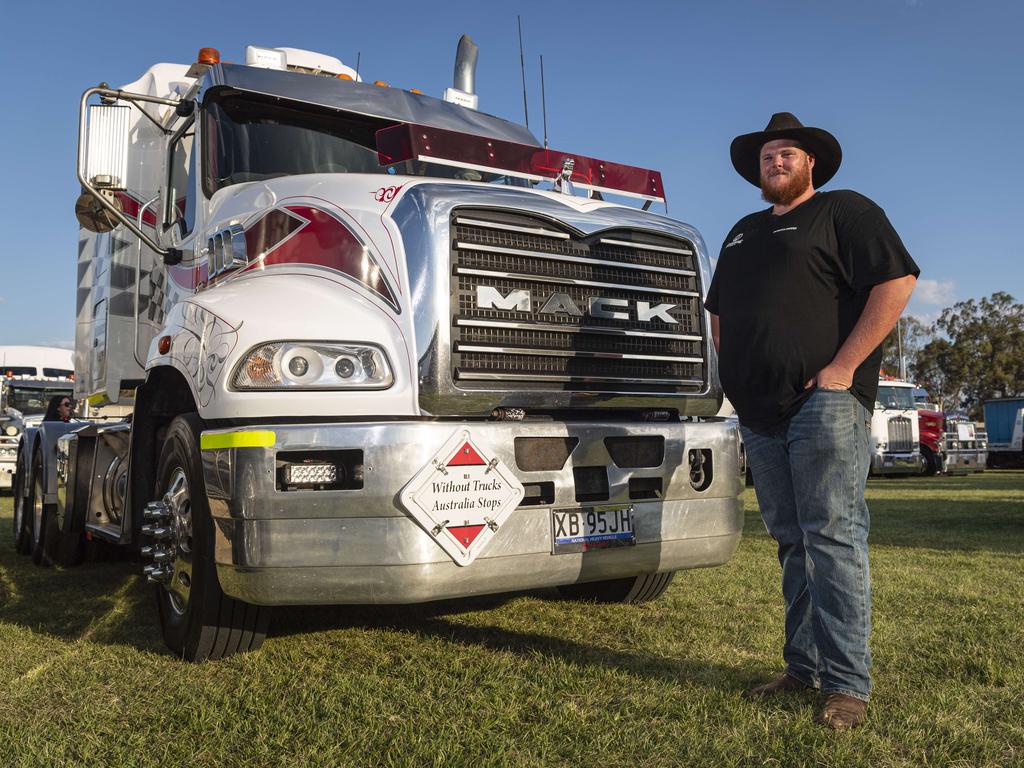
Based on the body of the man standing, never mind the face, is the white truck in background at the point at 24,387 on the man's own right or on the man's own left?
on the man's own right

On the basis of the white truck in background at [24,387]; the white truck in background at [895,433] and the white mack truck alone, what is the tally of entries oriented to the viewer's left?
0

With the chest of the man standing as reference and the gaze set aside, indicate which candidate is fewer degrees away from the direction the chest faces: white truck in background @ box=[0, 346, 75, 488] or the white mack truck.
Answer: the white mack truck

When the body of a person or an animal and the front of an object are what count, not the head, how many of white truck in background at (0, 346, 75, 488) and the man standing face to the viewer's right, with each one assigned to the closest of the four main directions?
0

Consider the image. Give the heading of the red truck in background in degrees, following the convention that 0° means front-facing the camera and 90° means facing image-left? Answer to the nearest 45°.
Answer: approximately 315°

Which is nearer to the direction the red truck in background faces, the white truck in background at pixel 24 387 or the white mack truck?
the white mack truck

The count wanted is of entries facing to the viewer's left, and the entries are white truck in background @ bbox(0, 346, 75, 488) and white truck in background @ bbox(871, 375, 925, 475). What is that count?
0

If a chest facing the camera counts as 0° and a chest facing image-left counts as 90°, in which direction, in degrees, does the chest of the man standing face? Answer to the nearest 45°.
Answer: approximately 45°

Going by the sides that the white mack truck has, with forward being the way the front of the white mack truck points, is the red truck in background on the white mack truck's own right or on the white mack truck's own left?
on the white mack truck's own left

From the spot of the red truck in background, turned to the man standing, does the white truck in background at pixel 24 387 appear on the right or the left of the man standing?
right

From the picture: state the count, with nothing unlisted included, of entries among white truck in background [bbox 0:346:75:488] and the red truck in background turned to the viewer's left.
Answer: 0

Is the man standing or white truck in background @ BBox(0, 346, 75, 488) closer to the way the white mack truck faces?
the man standing

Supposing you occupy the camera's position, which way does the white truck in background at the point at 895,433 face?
facing the viewer and to the right of the viewer

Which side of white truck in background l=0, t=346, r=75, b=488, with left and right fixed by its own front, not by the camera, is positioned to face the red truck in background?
left

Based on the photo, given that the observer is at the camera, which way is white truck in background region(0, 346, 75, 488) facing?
facing the viewer

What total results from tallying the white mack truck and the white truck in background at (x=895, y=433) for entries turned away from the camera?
0
